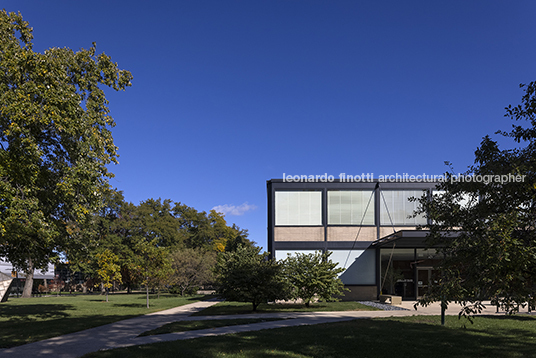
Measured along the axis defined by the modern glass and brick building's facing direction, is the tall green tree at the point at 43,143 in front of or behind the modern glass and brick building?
in front

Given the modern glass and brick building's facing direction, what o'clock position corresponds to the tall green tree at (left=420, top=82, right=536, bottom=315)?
The tall green tree is roughly at 12 o'clock from the modern glass and brick building.

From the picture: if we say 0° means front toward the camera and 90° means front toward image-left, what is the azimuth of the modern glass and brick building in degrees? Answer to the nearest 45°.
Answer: approximately 0°

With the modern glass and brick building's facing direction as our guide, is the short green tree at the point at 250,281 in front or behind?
in front

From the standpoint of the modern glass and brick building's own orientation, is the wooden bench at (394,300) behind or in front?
in front

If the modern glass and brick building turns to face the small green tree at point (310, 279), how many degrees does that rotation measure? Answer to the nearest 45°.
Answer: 0° — it already faces it
